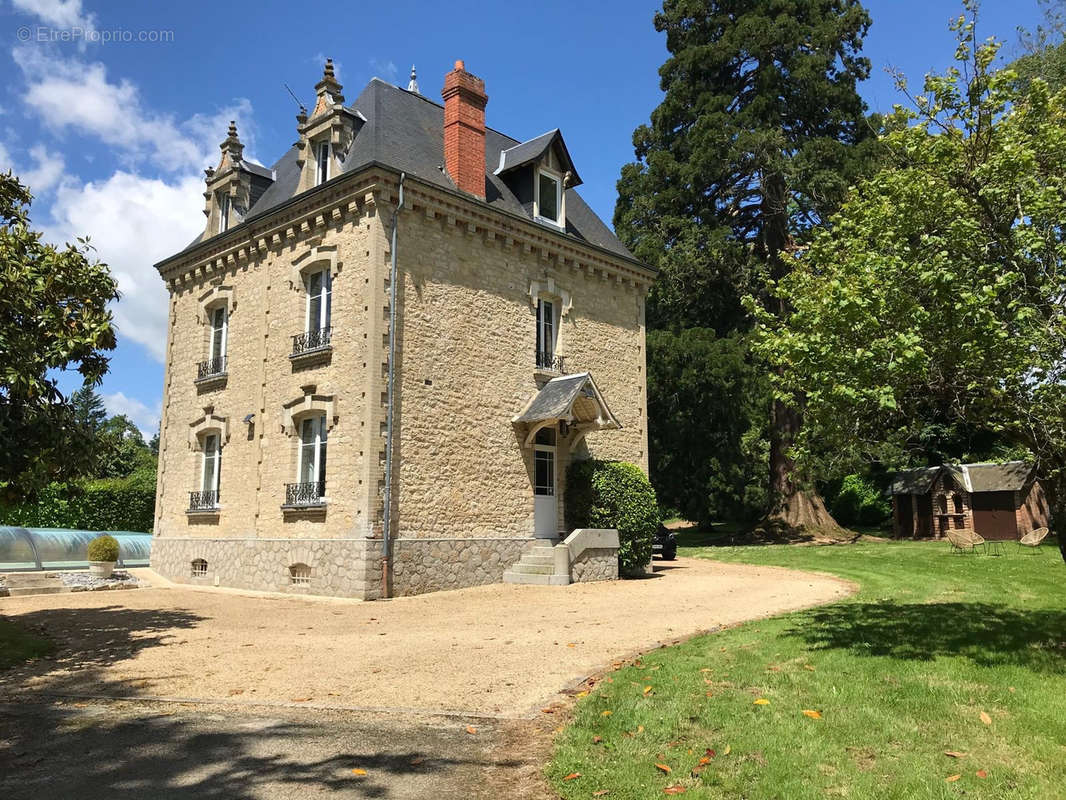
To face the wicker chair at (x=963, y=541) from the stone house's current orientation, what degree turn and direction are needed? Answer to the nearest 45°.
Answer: approximately 45° to its left

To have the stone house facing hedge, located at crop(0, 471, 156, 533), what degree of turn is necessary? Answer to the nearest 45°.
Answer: approximately 180°

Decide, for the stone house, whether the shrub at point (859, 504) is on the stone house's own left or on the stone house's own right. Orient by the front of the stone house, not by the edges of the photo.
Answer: on the stone house's own left

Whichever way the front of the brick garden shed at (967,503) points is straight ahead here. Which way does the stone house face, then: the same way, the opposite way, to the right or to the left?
to the left

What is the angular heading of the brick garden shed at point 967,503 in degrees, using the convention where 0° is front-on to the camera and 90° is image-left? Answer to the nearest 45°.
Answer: approximately 0°

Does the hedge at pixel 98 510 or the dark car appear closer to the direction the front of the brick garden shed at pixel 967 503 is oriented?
the dark car

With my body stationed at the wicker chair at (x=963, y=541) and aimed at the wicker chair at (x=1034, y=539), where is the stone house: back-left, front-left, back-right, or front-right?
back-right

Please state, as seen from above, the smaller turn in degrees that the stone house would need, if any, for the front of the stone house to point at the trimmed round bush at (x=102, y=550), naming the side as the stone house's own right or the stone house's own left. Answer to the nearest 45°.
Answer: approximately 135° to the stone house's own right

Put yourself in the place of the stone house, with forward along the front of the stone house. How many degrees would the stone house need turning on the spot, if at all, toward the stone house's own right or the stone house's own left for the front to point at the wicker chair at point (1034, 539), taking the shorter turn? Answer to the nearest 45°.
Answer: approximately 45° to the stone house's own left

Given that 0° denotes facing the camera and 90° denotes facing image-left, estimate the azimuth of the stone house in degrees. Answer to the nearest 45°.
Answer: approximately 315°
